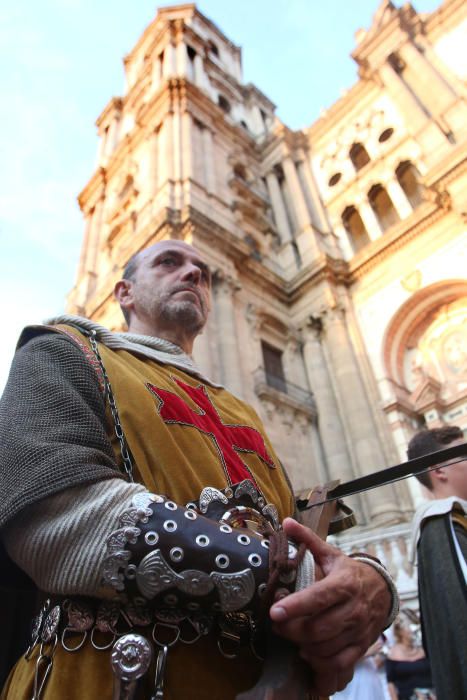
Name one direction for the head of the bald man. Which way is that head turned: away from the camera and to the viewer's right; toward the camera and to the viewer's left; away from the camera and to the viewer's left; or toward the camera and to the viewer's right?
toward the camera and to the viewer's right

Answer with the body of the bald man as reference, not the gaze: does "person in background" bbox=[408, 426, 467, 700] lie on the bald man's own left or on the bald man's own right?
on the bald man's own left

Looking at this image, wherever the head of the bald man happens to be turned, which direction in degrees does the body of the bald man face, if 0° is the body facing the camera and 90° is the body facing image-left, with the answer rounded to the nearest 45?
approximately 315°

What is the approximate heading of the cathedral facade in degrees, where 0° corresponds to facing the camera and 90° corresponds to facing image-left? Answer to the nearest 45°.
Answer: approximately 45°
